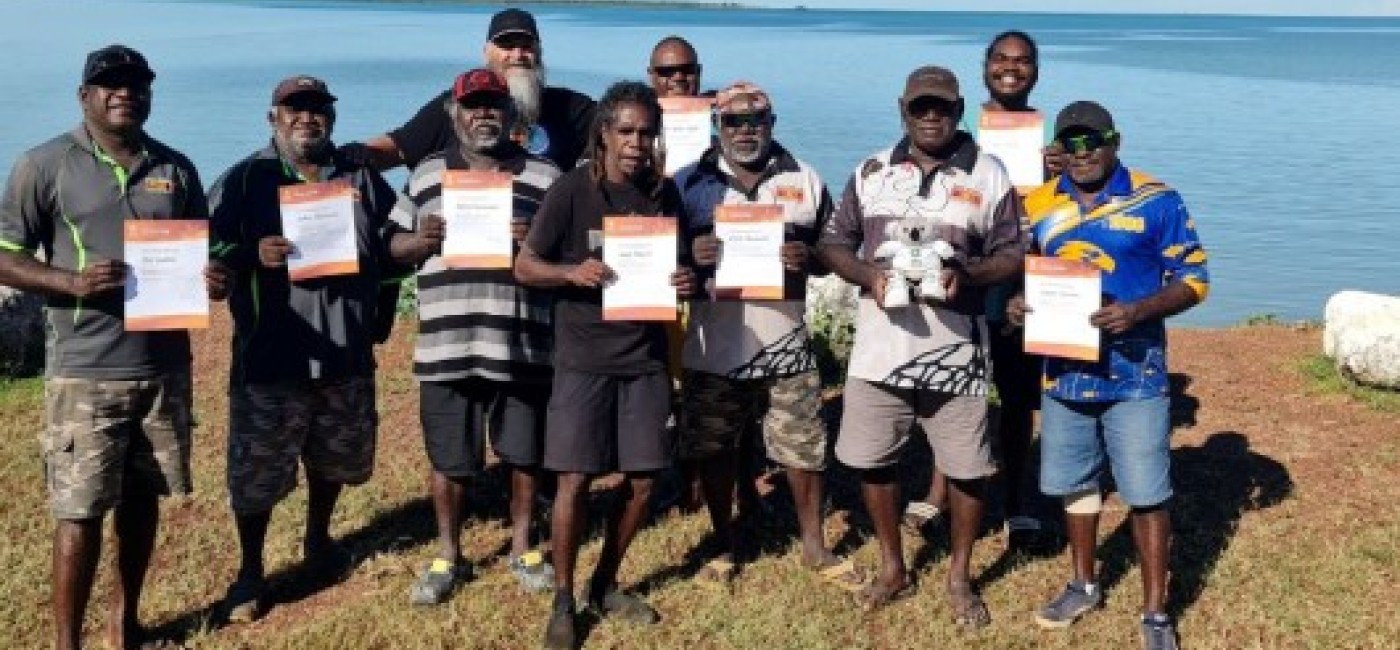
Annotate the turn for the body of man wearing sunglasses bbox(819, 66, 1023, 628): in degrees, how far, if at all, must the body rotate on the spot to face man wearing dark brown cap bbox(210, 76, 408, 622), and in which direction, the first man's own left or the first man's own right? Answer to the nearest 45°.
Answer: approximately 90° to the first man's own right

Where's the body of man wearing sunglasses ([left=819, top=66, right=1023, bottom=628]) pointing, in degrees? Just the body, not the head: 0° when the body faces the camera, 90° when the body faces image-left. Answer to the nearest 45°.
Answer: approximately 0°

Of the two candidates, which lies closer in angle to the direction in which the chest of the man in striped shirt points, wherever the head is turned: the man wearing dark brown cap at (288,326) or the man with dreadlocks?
the man with dreadlocks

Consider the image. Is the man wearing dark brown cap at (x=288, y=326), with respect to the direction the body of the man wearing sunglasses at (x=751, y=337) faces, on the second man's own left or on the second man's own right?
on the second man's own right

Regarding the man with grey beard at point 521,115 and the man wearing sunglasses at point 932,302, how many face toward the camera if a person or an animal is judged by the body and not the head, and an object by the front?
2

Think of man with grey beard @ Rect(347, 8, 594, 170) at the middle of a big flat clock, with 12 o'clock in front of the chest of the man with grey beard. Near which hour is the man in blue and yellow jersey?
The man in blue and yellow jersey is roughly at 10 o'clock from the man with grey beard.

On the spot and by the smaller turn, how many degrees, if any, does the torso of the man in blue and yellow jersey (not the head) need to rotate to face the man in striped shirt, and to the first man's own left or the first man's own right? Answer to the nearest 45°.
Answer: approximately 45° to the first man's own right

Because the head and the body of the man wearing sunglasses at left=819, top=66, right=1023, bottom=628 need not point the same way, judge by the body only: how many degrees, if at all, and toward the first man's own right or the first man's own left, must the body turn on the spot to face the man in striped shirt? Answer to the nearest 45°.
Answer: approximately 90° to the first man's own right
